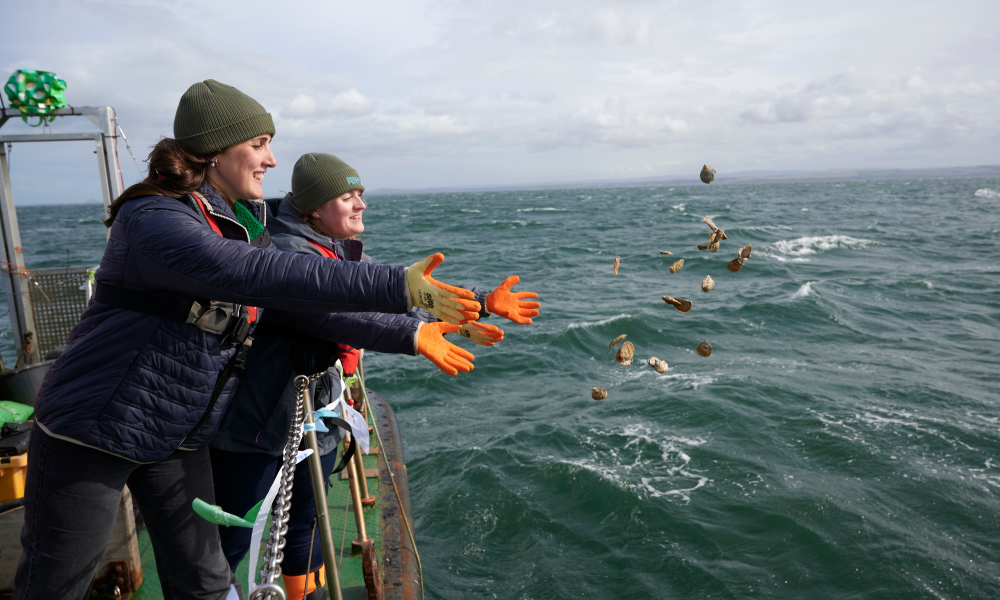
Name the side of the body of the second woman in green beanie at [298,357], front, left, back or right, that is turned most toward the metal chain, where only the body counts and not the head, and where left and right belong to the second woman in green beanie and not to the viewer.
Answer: right

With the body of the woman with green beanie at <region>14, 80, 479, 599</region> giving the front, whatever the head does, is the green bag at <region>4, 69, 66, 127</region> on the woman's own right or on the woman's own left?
on the woman's own left

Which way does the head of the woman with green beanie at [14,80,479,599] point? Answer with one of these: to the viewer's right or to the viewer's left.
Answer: to the viewer's right

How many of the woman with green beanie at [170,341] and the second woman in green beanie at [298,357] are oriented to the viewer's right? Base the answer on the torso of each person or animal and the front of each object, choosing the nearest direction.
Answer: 2

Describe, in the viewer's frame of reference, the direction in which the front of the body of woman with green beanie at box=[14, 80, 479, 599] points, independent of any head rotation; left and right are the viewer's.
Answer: facing to the right of the viewer

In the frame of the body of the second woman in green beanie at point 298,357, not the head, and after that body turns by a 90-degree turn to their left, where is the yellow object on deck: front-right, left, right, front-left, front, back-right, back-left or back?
front-left

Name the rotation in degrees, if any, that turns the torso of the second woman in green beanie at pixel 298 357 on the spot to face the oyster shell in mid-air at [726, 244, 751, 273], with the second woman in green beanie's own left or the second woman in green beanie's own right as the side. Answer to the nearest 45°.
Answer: approximately 45° to the second woman in green beanie's own left

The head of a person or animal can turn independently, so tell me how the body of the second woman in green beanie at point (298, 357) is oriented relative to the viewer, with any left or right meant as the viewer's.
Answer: facing to the right of the viewer
